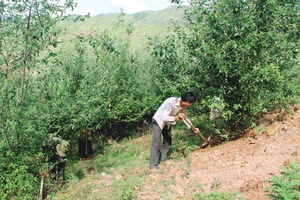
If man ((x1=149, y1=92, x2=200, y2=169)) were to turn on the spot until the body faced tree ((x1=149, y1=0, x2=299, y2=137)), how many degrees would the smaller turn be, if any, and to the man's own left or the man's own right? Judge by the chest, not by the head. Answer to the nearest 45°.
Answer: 0° — they already face it

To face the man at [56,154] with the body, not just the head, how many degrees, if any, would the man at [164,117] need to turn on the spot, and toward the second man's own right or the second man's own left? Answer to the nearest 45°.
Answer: approximately 180°

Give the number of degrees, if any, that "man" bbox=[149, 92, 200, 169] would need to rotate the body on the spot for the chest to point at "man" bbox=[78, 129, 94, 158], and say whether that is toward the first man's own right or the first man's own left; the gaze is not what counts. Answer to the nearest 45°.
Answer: approximately 135° to the first man's own left

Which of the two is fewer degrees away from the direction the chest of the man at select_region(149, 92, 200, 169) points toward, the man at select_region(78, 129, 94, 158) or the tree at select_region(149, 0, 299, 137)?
the tree

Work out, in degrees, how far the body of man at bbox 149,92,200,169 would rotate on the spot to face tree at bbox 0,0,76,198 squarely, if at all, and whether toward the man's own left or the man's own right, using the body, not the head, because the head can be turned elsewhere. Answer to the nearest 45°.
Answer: approximately 180°

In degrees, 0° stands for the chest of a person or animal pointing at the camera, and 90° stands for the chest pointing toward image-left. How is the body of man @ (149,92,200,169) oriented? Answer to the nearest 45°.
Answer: approximately 270°
